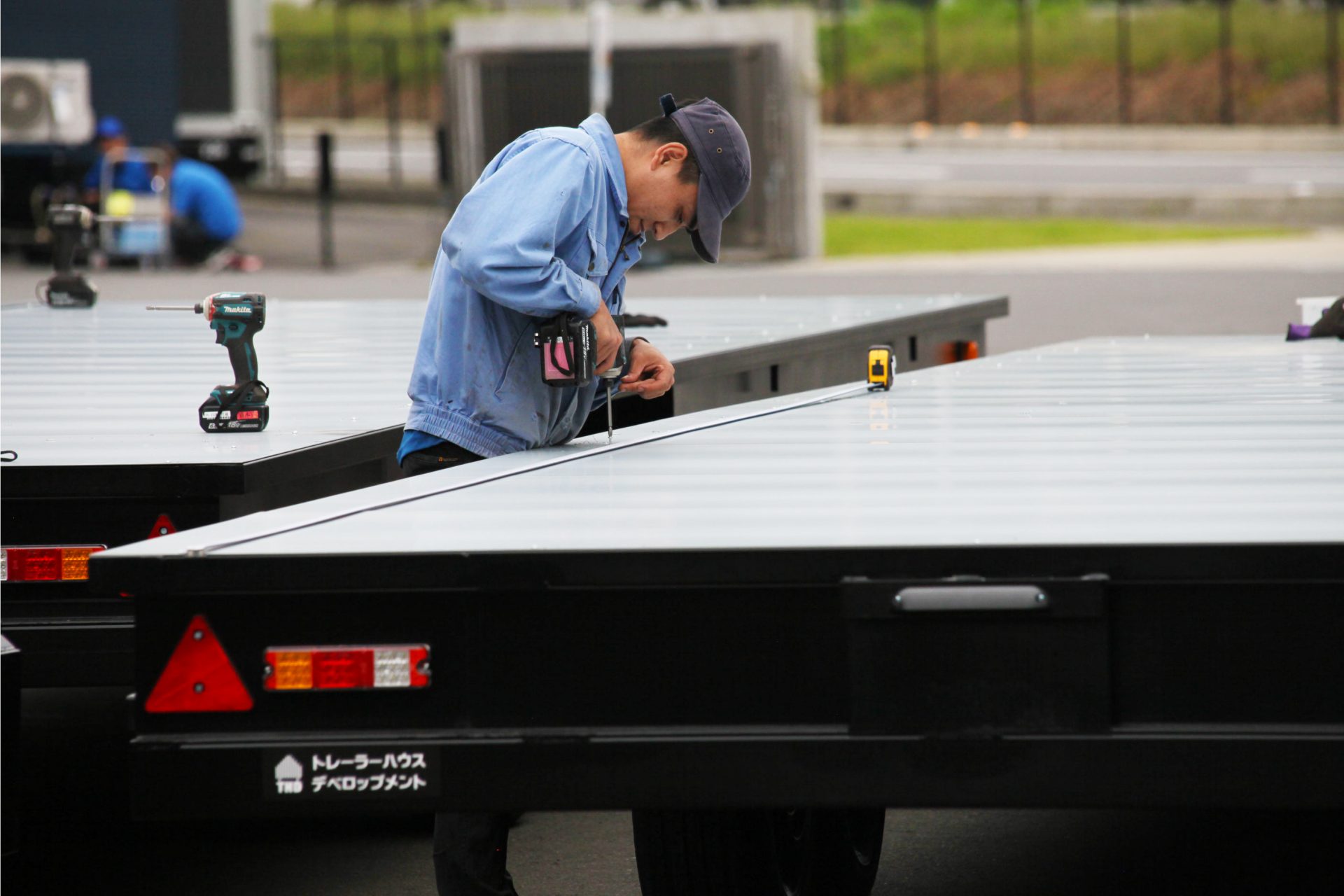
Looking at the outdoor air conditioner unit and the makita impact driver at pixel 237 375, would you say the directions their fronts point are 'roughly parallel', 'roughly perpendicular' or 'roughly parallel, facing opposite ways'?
roughly perpendicular

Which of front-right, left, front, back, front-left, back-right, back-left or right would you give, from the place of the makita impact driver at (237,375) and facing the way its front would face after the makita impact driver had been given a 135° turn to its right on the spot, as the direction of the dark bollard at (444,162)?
front-left

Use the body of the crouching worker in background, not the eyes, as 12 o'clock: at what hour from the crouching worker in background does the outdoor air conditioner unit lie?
The outdoor air conditioner unit is roughly at 1 o'clock from the crouching worker in background.

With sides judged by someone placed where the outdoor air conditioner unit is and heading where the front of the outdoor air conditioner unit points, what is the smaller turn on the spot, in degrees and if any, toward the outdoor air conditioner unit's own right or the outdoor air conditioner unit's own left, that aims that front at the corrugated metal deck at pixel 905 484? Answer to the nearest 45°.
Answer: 0° — it already faces it

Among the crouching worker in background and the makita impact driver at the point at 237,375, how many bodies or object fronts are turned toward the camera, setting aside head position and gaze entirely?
0

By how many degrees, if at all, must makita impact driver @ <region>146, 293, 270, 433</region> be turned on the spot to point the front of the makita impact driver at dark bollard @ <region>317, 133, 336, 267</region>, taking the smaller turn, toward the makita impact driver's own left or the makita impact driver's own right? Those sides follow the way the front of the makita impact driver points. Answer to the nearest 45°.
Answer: approximately 90° to the makita impact driver's own right

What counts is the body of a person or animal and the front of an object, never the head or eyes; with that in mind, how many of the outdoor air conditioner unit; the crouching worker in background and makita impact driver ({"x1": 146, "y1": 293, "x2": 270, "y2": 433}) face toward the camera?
1

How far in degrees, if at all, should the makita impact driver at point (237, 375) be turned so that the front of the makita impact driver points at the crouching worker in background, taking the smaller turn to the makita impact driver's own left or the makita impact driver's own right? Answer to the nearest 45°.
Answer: approximately 90° to the makita impact driver's own right

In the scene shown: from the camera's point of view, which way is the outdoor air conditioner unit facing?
toward the camera

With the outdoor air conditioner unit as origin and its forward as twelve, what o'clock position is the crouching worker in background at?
The crouching worker in background is roughly at 10 o'clock from the outdoor air conditioner unit.

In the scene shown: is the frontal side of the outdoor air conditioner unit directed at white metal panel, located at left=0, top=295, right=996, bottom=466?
yes

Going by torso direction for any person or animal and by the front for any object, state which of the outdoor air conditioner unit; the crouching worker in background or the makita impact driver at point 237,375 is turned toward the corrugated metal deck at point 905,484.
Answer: the outdoor air conditioner unit

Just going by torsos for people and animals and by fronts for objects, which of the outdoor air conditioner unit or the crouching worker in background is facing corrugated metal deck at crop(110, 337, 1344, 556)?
the outdoor air conditioner unit

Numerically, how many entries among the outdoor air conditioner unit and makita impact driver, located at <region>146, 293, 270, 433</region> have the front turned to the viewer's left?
1

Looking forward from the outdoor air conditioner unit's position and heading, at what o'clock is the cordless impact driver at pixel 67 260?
The cordless impact driver is roughly at 12 o'clock from the outdoor air conditioner unit.

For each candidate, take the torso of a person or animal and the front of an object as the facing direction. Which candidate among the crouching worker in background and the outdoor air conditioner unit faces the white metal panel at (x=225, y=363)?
the outdoor air conditioner unit

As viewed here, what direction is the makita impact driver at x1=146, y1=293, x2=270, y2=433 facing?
to the viewer's left

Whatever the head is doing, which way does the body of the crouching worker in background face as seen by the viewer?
to the viewer's left

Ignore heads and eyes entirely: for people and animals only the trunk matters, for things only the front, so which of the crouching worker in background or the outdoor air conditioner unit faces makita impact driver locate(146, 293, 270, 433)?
the outdoor air conditioner unit
